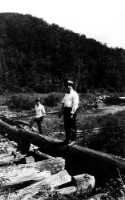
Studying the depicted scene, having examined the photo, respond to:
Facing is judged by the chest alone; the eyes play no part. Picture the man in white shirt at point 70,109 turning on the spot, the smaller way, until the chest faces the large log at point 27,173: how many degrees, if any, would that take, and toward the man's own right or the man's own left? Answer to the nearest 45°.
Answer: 0° — they already face it

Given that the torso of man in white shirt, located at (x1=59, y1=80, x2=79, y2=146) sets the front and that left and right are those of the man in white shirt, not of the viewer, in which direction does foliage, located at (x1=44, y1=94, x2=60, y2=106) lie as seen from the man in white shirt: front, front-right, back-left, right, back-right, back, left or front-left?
back-right

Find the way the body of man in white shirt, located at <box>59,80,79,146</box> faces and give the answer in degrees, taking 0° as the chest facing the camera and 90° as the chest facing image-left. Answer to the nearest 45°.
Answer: approximately 45°

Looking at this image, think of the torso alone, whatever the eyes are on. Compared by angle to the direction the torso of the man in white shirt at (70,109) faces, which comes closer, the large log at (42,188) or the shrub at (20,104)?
the large log

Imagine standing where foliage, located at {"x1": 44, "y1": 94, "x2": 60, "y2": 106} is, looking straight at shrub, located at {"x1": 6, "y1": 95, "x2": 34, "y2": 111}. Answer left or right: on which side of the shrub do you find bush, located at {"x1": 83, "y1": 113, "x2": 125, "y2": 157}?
left

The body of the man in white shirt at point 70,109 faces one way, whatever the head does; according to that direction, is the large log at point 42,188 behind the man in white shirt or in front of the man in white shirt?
in front

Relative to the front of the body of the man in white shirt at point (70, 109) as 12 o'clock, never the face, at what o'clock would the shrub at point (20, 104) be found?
The shrub is roughly at 4 o'clock from the man in white shirt.

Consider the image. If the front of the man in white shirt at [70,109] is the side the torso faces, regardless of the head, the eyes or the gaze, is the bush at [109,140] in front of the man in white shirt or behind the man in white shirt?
behind
